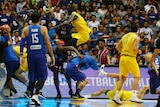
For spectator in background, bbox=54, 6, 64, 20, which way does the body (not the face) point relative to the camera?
toward the camera

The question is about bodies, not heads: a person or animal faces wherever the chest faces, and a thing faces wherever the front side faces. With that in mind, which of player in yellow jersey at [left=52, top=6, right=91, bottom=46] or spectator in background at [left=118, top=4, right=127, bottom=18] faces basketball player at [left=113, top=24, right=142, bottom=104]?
the spectator in background

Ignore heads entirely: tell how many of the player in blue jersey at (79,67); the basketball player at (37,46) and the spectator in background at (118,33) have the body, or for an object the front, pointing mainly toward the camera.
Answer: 1

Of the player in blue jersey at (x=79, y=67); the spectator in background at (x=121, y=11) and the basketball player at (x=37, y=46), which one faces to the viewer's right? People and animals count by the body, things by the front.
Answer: the player in blue jersey

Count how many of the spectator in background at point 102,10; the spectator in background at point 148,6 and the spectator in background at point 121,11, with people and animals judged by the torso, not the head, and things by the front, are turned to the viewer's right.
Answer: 0

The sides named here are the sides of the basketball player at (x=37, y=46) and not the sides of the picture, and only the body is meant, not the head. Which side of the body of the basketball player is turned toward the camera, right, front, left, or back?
back

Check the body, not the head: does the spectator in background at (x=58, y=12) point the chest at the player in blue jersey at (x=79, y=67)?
yes

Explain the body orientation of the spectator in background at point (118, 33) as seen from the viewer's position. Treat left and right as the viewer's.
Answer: facing the viewer

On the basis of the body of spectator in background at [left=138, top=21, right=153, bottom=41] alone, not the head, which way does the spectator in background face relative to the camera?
toward the camera

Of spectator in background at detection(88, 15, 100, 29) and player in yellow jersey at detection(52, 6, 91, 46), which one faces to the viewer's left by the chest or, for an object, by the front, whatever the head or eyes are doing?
the player in yellow jersey

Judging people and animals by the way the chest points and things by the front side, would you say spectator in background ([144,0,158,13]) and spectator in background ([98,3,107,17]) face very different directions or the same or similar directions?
same or similar directions

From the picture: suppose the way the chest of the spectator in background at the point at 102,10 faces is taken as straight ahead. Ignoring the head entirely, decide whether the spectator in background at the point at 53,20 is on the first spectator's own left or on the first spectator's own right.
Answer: on the first spectator's own right

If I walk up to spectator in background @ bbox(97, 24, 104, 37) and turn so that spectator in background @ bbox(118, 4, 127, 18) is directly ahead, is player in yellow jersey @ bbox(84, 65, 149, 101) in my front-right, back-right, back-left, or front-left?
back-right

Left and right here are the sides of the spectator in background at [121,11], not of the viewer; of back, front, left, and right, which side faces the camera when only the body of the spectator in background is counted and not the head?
front

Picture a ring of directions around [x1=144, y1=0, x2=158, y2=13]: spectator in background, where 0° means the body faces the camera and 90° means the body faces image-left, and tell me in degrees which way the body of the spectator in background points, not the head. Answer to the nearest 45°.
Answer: approximately 0°
